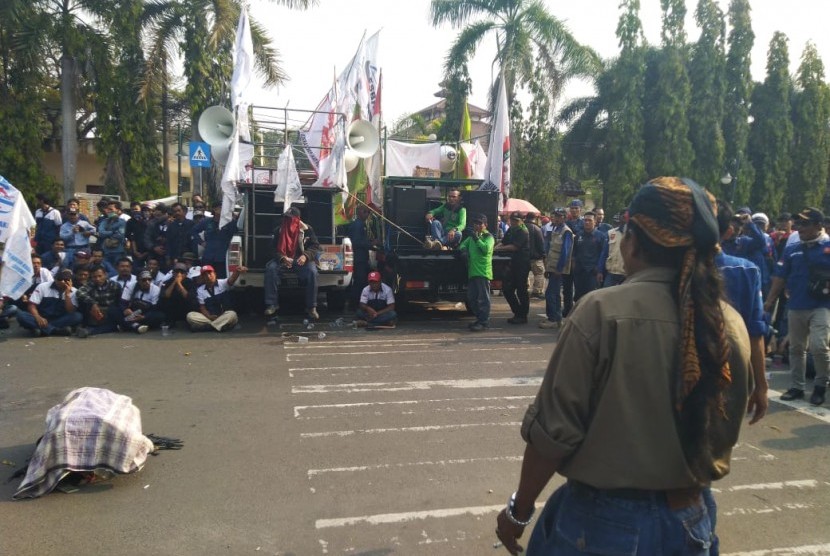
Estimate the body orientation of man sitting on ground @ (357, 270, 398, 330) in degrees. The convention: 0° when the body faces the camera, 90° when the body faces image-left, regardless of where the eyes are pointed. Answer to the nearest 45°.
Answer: approximately 0°

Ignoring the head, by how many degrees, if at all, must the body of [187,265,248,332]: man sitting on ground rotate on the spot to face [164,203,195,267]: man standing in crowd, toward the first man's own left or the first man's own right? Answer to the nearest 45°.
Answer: approximately 180°

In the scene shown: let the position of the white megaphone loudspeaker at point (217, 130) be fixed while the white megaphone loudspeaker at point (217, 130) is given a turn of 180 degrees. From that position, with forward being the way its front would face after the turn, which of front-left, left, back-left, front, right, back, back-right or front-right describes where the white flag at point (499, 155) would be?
front-right

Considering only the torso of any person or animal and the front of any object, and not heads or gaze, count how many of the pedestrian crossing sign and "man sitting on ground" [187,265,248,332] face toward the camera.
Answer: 2

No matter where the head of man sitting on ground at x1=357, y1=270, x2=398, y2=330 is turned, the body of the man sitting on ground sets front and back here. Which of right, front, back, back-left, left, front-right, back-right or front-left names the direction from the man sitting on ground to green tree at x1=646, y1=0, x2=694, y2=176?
back-left
